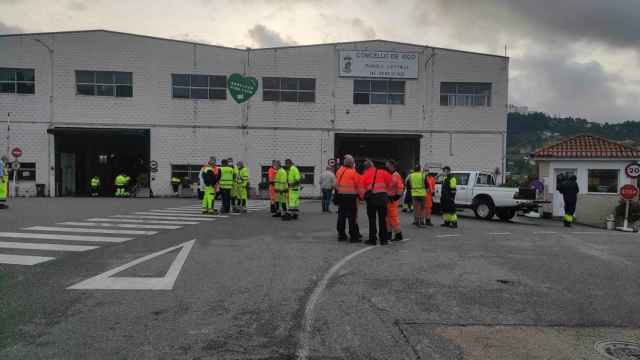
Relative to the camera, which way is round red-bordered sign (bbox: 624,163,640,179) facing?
toward the camera

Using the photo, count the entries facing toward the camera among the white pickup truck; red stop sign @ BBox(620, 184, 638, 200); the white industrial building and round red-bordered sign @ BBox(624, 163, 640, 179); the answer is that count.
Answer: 3

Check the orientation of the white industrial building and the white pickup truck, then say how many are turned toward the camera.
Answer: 1

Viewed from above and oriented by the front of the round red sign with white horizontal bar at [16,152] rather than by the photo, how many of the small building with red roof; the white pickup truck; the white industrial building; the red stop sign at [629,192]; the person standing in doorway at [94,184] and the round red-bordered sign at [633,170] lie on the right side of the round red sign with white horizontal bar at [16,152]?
0

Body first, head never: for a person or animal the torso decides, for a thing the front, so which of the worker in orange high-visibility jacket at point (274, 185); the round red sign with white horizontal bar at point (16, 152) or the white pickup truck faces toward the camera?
the round red sign with white horizontal bar

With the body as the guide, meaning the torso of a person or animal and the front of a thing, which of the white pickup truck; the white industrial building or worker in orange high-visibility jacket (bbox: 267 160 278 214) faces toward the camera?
the white industrial building

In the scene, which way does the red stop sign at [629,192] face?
toward the camera

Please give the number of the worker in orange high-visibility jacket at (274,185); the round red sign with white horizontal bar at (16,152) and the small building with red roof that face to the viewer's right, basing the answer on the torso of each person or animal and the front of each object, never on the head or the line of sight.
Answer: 1

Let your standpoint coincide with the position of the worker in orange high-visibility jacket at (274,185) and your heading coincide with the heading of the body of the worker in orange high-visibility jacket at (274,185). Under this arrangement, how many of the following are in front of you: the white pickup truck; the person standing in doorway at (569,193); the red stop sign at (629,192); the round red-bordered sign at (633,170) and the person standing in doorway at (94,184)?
4

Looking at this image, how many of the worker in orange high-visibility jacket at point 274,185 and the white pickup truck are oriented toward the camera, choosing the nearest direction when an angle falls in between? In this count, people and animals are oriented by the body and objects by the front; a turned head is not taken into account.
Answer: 0

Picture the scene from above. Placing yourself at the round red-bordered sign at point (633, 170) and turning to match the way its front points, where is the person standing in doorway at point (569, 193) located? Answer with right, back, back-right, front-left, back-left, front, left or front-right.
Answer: front-right

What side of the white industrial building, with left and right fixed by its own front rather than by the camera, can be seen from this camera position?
front

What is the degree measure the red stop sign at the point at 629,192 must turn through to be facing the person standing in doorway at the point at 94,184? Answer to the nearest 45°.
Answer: approximately 90° to its right
